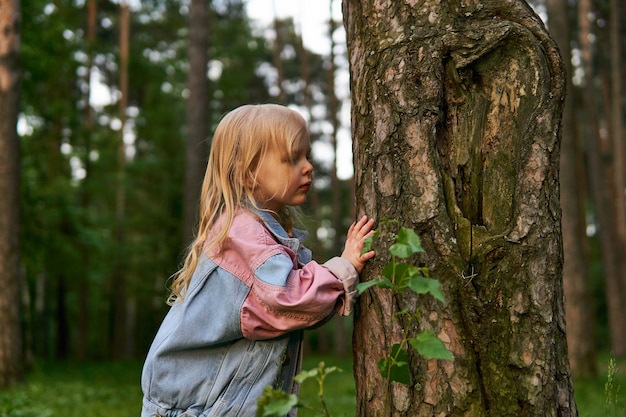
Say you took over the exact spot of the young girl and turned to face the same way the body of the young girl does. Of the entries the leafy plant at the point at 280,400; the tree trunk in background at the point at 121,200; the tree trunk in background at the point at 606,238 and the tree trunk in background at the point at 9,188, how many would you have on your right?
1

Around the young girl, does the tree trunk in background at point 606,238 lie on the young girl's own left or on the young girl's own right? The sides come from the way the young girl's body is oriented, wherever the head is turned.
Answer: on the young girl's own left

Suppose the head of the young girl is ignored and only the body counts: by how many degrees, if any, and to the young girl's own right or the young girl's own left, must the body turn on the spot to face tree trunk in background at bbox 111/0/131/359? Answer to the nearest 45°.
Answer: approximately 90° to the young girl's own left

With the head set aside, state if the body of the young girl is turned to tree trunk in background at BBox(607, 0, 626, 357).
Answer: no

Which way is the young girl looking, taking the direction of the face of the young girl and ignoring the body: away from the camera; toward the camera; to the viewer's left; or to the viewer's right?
to the viewer's right

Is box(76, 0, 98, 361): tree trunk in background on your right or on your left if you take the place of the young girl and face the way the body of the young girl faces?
on your left

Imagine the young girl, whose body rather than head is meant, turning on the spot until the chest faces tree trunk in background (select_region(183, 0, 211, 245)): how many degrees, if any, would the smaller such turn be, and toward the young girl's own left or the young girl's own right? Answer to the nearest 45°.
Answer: approximately 90° to the young girl's own left

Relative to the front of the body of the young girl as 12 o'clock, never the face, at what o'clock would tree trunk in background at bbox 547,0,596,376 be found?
The tree trunk in background is roughly at 10 o'clock from the young girl.

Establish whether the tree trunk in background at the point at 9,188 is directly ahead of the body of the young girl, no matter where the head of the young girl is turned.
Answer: no

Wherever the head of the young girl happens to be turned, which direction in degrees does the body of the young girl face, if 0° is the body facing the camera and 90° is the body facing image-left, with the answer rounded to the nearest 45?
approximately 270°

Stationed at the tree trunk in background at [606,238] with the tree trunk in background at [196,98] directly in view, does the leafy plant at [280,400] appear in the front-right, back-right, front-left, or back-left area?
front-left

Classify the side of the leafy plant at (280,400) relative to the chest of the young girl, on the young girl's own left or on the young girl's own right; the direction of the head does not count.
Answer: on the young girl's own right

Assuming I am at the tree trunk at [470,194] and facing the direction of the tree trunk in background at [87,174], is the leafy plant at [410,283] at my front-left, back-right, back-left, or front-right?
back-left
